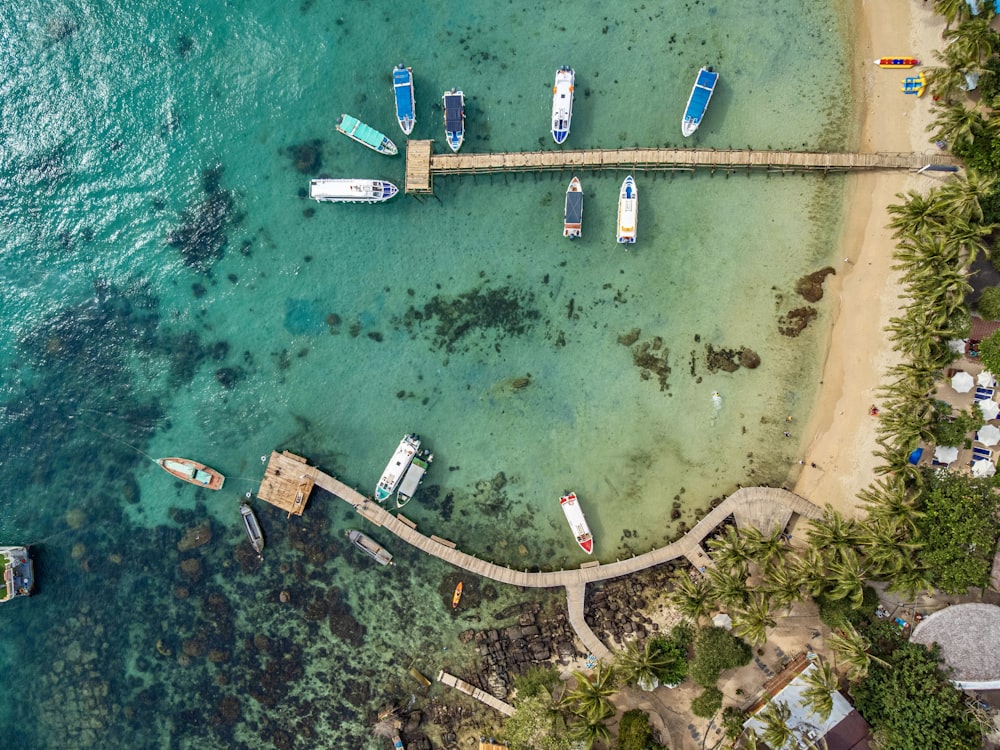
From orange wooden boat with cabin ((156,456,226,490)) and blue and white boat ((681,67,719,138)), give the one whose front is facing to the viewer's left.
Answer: the orange wooden boat with cabin

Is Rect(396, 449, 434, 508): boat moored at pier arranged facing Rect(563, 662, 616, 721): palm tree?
no

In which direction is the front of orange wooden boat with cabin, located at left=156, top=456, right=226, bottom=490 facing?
to the viewer's left

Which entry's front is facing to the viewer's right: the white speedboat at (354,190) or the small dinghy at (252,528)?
the white speedboat
